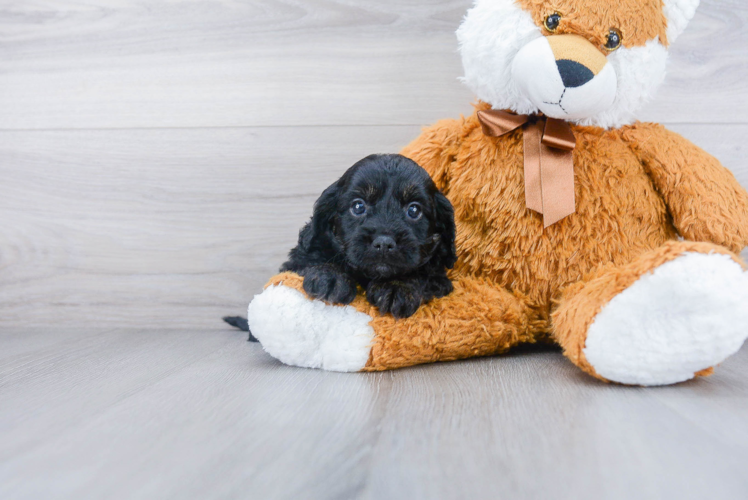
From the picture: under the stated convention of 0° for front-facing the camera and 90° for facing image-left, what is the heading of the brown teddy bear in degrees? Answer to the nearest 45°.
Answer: approximately 0°
